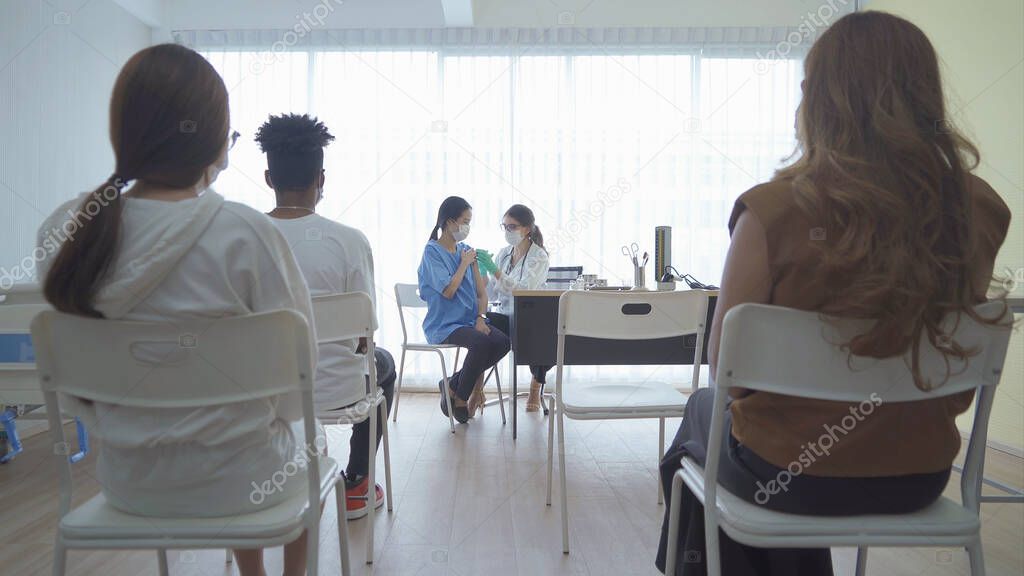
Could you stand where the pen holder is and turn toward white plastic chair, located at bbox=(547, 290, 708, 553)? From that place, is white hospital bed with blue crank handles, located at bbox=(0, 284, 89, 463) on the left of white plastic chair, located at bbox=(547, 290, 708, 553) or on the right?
right

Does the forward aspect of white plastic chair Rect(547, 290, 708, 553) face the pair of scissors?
yes

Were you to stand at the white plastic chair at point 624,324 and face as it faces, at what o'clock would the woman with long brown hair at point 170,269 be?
The woman with long brown hair is roughly at 7 o'clock from the white plastic chair.

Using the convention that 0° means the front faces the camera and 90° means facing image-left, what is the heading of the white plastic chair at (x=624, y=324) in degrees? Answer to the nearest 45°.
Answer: approximately 180°

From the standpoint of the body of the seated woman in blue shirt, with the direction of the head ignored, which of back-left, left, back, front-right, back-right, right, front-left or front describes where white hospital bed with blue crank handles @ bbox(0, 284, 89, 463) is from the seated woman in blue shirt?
right

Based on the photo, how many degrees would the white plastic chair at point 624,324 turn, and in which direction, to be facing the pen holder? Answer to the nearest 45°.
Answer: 0° — it already faces it

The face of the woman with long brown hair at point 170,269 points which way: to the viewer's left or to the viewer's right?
to the viewer's right

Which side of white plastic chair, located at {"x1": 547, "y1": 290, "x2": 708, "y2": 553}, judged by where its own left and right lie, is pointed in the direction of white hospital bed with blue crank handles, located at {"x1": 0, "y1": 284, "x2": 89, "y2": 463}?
left

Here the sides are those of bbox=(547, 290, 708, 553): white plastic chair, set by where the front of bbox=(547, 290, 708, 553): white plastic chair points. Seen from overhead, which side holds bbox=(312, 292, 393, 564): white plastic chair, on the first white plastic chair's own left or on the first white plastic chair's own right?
on the first white plastic chair's own left

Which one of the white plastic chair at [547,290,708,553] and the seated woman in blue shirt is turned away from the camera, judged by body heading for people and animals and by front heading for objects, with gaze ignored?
the white plastic chair

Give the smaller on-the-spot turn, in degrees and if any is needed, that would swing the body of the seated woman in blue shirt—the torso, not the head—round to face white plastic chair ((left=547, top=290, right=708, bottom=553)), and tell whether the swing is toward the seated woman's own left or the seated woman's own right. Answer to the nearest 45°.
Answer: approximately 45° to the seated woman's own right

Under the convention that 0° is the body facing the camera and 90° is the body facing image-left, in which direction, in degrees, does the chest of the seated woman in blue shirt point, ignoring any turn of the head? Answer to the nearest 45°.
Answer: approximately 315°

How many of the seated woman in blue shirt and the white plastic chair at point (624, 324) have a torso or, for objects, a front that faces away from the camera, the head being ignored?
1
